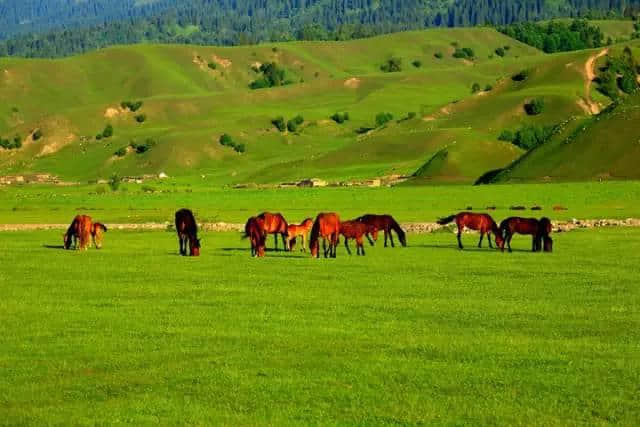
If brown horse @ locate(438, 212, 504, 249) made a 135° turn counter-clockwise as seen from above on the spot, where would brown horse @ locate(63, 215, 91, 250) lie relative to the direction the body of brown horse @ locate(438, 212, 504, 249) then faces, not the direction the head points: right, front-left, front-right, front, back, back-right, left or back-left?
front-left

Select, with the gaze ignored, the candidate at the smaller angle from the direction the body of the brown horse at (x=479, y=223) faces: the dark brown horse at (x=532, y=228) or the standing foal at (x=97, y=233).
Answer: the dark brown horse

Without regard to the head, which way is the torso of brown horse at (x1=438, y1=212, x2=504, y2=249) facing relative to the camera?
to the viewer's right

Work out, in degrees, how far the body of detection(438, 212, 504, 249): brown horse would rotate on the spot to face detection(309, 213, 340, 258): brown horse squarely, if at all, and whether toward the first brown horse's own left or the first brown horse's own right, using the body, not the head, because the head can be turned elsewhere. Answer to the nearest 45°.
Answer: approximately 135° to the first brown horse's own right

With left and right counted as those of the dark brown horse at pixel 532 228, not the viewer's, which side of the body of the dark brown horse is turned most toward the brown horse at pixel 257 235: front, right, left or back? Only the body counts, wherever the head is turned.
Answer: back

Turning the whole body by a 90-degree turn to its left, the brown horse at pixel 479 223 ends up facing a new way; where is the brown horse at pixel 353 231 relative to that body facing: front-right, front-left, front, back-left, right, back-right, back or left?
back-left

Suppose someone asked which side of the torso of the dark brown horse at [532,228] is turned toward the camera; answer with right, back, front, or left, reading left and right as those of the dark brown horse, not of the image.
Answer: right

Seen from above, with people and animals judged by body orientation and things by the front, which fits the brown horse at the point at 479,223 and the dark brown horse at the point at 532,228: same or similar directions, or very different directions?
same or similar directions

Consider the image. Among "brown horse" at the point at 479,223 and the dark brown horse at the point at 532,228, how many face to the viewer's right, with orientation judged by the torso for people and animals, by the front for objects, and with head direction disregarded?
2
